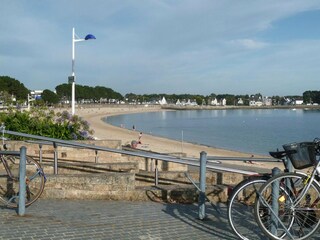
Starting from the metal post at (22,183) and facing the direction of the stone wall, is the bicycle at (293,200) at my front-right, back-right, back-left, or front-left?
front-right

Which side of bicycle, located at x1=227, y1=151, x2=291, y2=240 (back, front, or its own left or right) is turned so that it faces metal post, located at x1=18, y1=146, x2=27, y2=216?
back

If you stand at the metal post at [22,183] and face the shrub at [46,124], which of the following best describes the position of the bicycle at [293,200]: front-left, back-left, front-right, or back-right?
back-right

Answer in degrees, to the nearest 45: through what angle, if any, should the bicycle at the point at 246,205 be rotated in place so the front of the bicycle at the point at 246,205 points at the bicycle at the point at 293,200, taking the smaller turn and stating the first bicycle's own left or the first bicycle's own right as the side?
approximately 45° to the first bicycle's own right

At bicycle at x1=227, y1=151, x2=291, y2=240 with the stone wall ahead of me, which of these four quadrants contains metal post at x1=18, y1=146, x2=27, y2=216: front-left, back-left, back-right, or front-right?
front-left

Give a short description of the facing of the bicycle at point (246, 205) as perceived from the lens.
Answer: facing to the right of the viewer
